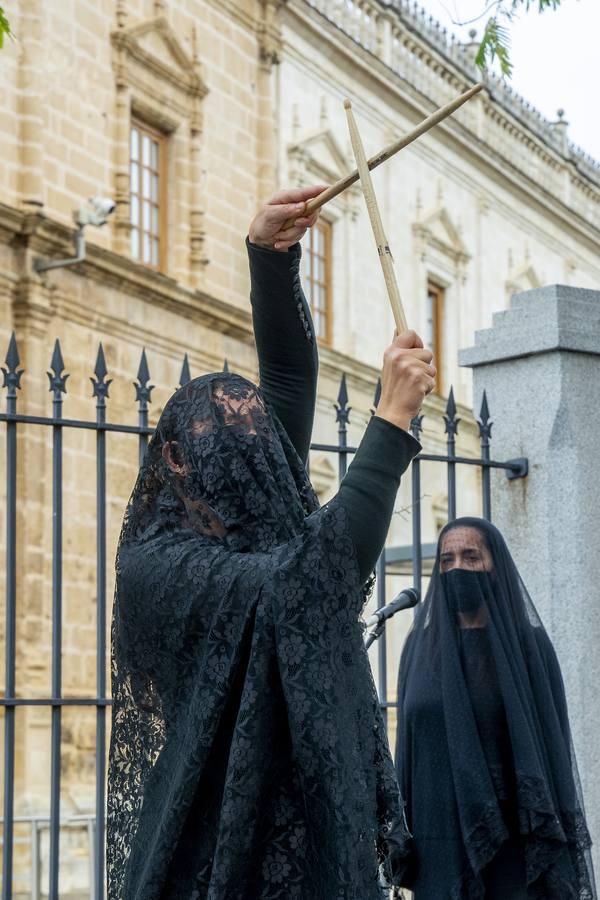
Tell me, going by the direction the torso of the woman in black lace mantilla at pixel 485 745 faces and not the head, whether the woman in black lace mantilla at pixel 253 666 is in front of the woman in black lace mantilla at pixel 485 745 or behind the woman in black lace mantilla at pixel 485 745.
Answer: in front

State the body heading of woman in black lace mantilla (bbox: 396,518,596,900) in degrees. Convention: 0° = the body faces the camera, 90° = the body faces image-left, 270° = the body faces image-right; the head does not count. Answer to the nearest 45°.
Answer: approximately 0°

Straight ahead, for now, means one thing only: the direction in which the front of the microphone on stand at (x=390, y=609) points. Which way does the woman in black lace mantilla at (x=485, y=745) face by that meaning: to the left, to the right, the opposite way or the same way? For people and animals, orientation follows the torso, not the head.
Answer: to the right

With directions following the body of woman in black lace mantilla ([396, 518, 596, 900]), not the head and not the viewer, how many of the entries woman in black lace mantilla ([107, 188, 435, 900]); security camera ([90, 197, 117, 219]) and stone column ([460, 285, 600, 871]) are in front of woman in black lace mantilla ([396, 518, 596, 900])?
1

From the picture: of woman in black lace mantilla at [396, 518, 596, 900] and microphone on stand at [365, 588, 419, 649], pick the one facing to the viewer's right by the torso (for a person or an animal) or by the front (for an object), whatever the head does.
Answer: the microphone on stand

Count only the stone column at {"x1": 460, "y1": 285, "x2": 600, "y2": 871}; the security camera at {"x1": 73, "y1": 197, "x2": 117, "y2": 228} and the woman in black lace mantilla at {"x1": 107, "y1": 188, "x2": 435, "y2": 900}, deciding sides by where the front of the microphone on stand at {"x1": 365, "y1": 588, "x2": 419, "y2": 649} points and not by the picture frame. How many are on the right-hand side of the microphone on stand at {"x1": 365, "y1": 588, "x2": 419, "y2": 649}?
1

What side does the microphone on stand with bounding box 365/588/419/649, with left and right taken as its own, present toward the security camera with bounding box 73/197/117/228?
left

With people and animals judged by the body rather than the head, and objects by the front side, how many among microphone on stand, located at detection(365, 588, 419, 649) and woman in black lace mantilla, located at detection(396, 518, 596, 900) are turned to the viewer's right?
1

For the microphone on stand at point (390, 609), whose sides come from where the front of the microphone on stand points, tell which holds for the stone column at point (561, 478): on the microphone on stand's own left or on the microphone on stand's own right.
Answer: on the microphone on stand's own left

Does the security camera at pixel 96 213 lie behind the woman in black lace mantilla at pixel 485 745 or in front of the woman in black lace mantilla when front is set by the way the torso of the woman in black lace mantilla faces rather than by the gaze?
behind
